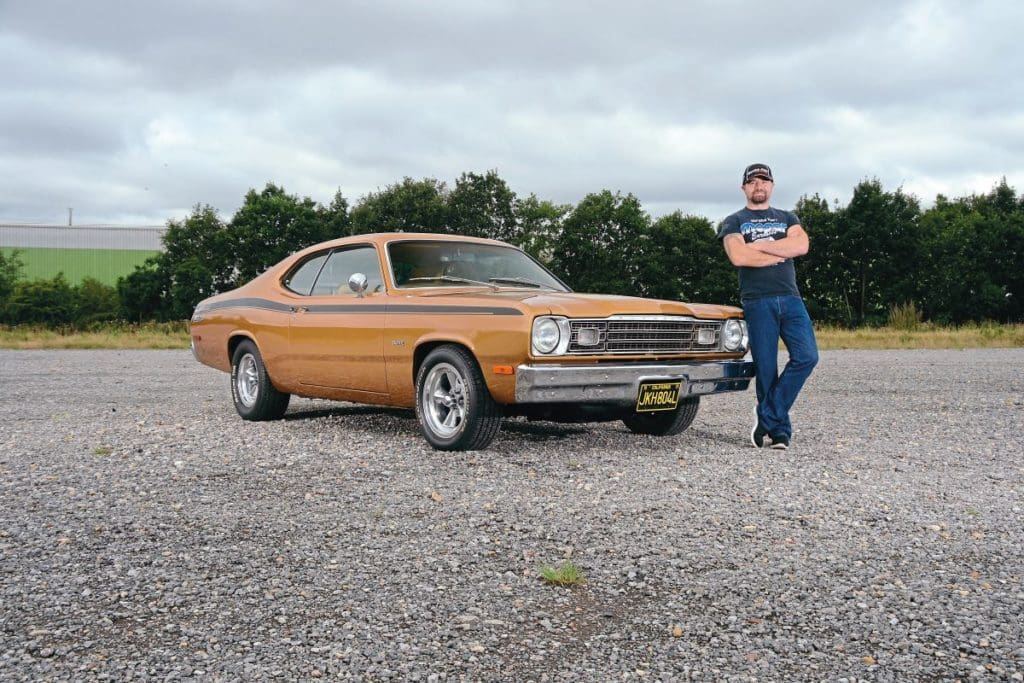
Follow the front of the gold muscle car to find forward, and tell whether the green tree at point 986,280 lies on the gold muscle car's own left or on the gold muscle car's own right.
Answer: on the gold muscle car's own left

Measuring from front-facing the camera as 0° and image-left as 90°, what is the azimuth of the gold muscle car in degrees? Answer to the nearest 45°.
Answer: approximately 315°

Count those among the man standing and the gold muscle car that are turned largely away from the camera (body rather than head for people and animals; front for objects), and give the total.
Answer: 0

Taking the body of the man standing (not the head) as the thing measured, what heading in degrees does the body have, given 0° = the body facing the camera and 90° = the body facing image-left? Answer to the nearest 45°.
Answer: approximately 0°

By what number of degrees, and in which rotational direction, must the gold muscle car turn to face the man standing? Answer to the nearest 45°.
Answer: approximately 45° to its left

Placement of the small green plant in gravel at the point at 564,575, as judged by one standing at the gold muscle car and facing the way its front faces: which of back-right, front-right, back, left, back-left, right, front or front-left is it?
front-right

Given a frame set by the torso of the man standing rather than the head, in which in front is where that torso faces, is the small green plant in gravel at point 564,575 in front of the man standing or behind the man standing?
in front
